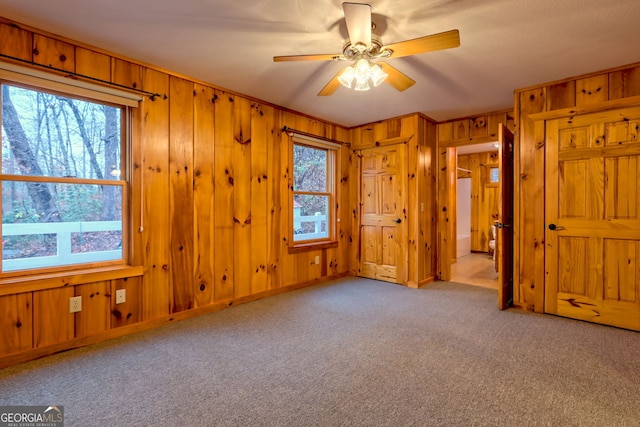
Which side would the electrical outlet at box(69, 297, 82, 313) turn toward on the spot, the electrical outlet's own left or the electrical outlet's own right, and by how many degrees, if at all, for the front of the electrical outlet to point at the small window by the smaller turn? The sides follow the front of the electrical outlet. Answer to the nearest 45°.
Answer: approximately 90° to the electrical outlet's own left

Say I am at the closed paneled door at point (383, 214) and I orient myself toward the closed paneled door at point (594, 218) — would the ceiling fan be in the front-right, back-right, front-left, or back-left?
front-right

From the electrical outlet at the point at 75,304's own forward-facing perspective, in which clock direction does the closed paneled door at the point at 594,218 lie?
The closed paneled door is roughly at 10 o'clock from the electrical outlet.

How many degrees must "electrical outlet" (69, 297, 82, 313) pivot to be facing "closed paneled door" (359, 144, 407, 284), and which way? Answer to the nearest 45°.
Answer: approximately 90° to its left

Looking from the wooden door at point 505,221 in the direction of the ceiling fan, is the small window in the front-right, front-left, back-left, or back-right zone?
front-right

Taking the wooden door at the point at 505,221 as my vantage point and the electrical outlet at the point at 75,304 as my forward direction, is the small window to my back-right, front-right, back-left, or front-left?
front-right

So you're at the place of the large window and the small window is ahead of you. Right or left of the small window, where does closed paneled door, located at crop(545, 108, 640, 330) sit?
right

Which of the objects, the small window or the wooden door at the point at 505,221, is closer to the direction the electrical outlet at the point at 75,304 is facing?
the wooden door

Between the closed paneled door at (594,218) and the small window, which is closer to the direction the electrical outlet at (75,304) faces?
the closed paneled door

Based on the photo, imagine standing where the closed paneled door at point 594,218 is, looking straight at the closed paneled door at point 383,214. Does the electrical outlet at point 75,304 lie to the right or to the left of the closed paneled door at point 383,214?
left

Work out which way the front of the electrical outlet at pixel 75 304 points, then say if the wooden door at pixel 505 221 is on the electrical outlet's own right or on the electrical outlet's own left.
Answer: on the electrical outlet's own left
